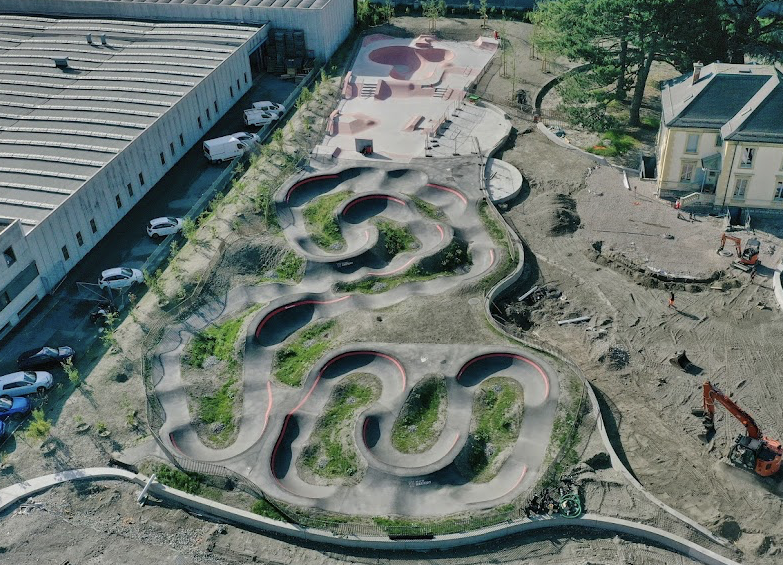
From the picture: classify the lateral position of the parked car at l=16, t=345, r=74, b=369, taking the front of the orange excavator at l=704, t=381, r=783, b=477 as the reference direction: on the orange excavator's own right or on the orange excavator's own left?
on the orange excavator's own left

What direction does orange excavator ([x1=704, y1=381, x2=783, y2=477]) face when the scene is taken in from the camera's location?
facing away from the viewer and to the left of the viewer

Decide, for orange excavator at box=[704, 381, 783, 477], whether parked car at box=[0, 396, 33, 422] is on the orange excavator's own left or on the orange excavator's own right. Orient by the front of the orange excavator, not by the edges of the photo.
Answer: on the orange excavator's own left

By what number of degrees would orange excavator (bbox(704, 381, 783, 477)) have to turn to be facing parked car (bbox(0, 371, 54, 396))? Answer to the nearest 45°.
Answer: approximately 45° to its left
